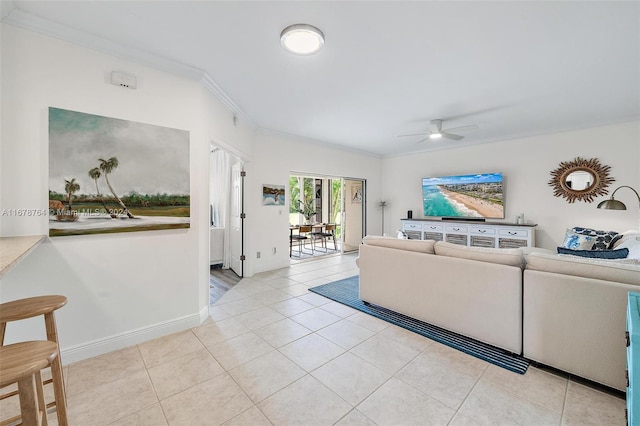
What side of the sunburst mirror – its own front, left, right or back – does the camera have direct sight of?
front

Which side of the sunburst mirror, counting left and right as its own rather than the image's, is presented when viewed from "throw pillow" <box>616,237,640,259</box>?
front

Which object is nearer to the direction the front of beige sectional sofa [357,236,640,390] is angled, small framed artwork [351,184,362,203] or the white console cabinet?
the white console cabinet

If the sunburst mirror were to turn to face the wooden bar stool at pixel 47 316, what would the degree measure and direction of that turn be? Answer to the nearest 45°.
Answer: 0° — it already faces it

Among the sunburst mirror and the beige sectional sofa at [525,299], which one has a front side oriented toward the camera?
the sunburst mirror

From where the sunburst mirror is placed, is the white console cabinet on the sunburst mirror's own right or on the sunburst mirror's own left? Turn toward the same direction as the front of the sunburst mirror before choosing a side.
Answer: on the sunburst mirror's own right

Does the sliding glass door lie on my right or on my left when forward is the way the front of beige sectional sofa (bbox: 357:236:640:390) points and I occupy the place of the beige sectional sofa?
on my left

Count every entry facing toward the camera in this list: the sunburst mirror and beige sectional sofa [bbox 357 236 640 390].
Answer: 1

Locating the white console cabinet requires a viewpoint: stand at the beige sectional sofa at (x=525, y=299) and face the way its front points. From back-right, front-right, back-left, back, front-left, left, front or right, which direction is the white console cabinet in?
front-left

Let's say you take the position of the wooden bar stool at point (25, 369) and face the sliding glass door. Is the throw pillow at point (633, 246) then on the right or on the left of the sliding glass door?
right

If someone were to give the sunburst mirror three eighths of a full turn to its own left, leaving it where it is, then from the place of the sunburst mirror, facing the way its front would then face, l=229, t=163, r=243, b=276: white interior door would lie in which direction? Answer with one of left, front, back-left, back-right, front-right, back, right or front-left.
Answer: back

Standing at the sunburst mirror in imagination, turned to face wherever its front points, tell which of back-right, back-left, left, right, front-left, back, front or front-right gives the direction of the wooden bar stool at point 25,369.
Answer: front

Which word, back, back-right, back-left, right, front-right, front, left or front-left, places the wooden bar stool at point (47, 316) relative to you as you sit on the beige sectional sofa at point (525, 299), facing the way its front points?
back

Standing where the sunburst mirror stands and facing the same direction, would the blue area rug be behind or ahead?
ahead

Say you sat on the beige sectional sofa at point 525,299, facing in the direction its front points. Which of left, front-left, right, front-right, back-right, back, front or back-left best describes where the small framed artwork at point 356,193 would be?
left

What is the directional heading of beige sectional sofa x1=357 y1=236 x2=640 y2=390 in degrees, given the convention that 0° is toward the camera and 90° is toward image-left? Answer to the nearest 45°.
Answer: approximately 225°

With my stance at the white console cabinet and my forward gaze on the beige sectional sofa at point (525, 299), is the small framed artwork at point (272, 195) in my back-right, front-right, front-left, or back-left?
front-right
